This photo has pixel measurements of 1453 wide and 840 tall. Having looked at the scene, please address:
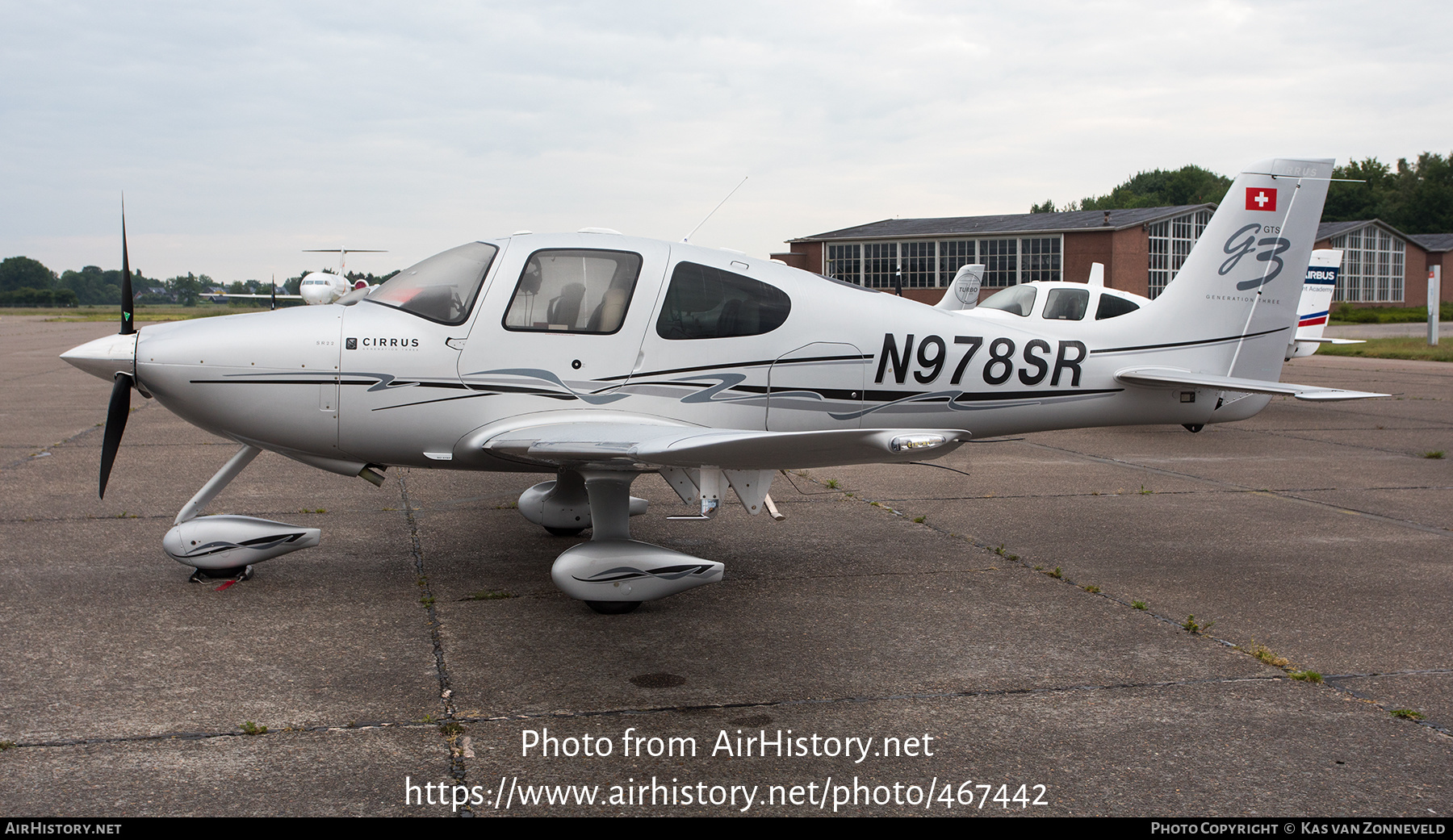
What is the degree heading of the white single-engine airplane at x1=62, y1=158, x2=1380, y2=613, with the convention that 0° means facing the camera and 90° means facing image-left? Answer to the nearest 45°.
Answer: approximately 90°
